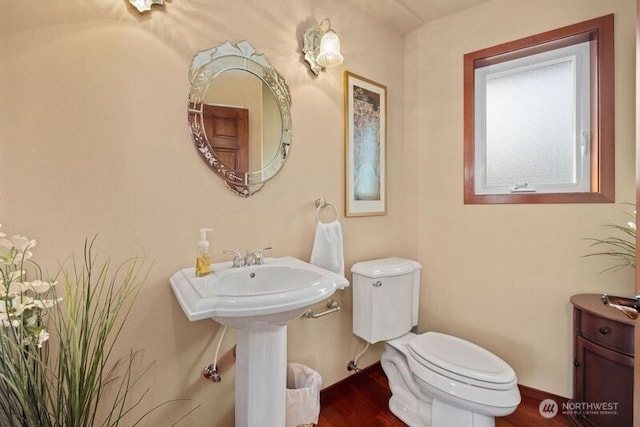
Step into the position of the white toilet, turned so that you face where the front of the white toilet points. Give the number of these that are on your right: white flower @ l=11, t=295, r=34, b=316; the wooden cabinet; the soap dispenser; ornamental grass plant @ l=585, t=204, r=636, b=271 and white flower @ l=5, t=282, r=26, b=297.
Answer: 3

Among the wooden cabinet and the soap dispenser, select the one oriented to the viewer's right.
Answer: the soap dispenser

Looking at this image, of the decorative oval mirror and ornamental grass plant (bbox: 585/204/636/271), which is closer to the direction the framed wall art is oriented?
the ornamental grass plant

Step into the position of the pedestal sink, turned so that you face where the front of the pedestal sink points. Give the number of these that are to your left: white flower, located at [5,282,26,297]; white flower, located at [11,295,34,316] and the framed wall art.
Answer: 1

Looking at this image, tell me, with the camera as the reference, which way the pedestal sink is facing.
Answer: facing the viewer and to the right of the viewer

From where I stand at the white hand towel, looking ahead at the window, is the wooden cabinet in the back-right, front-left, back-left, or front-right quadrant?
front-right

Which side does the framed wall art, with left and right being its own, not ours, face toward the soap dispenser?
right

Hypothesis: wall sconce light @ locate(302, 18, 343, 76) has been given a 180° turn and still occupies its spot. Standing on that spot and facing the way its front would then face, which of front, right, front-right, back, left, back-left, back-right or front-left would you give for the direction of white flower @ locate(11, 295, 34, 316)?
left

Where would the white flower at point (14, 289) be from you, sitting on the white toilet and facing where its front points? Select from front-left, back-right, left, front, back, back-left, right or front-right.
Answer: right

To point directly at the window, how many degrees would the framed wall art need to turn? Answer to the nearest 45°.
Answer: approximately 45° to its left

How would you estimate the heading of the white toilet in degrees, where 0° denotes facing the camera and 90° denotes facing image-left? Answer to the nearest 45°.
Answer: approximately 315°

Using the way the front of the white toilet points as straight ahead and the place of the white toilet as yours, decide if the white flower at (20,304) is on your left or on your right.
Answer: on your right

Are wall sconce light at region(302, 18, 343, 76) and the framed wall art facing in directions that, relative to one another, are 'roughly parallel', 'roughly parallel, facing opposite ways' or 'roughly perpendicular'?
roughly parallel
